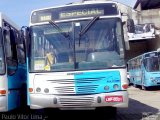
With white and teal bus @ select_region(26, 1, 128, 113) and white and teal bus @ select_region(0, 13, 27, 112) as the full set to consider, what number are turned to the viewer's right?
0

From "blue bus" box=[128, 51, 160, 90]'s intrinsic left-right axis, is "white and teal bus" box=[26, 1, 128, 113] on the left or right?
on its right

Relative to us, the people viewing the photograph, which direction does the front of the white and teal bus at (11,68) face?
facing the viewer and to the left of the viewer

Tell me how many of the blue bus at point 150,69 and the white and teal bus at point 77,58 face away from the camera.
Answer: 0

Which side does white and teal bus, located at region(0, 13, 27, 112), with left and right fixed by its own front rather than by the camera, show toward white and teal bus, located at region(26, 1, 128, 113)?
left

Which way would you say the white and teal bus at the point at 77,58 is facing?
toward the camera

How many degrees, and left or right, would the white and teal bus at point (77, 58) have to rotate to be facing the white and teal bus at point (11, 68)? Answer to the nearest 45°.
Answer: approximately 90° to its right

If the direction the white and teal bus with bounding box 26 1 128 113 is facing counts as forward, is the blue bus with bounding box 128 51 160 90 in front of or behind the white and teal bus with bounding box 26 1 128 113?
behind
